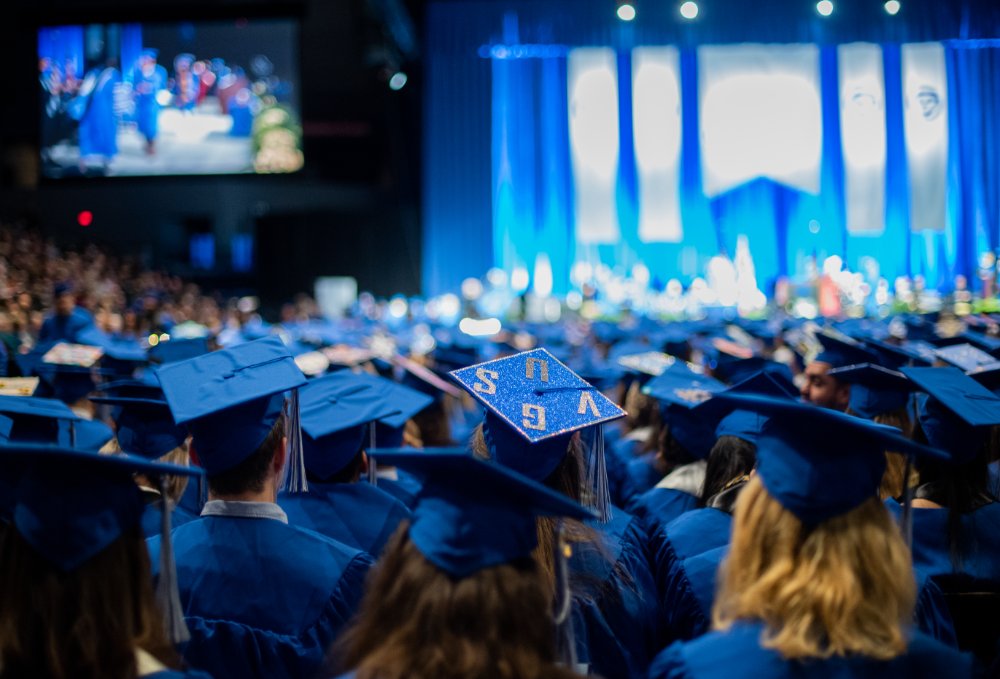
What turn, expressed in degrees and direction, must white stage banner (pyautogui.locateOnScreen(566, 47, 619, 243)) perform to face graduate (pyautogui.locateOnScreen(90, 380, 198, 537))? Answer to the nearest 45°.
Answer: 0° — it already faces them

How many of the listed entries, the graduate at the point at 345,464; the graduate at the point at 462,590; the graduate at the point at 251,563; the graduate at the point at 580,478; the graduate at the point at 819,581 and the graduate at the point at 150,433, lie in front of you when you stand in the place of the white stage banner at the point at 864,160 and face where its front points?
6

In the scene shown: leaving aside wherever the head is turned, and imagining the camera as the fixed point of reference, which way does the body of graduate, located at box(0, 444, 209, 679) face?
away from the camera

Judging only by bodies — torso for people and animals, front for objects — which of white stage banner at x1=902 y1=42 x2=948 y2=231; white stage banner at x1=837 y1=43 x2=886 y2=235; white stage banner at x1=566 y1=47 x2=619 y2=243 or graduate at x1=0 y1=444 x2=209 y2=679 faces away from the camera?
the graduate

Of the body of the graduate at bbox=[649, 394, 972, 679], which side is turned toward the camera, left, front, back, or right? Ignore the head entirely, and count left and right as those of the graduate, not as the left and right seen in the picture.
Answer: back

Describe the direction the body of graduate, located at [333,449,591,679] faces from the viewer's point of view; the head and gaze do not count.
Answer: away from the camera

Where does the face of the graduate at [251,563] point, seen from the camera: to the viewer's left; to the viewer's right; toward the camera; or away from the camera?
away from the camera

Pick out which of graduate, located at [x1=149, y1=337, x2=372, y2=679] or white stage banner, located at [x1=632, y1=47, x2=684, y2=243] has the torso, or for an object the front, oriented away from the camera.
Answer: the graduate

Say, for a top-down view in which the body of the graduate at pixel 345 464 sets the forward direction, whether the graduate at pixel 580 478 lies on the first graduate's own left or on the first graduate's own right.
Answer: on the first graduate's own right

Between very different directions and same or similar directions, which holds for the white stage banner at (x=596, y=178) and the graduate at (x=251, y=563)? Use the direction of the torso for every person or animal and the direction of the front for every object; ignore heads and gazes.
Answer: very different directions

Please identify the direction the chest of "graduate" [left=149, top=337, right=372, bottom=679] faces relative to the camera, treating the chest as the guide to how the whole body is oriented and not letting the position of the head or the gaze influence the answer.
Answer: away from the camera

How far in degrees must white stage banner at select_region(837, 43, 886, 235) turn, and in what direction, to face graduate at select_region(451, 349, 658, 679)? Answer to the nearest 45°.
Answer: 0° — it already faces them

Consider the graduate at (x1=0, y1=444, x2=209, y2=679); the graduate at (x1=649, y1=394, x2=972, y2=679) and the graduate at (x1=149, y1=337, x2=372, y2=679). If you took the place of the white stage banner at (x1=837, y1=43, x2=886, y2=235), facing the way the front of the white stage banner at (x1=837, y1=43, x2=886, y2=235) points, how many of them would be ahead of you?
3

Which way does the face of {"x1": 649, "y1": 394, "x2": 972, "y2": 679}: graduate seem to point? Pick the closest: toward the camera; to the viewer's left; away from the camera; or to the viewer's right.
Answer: away from the camera
